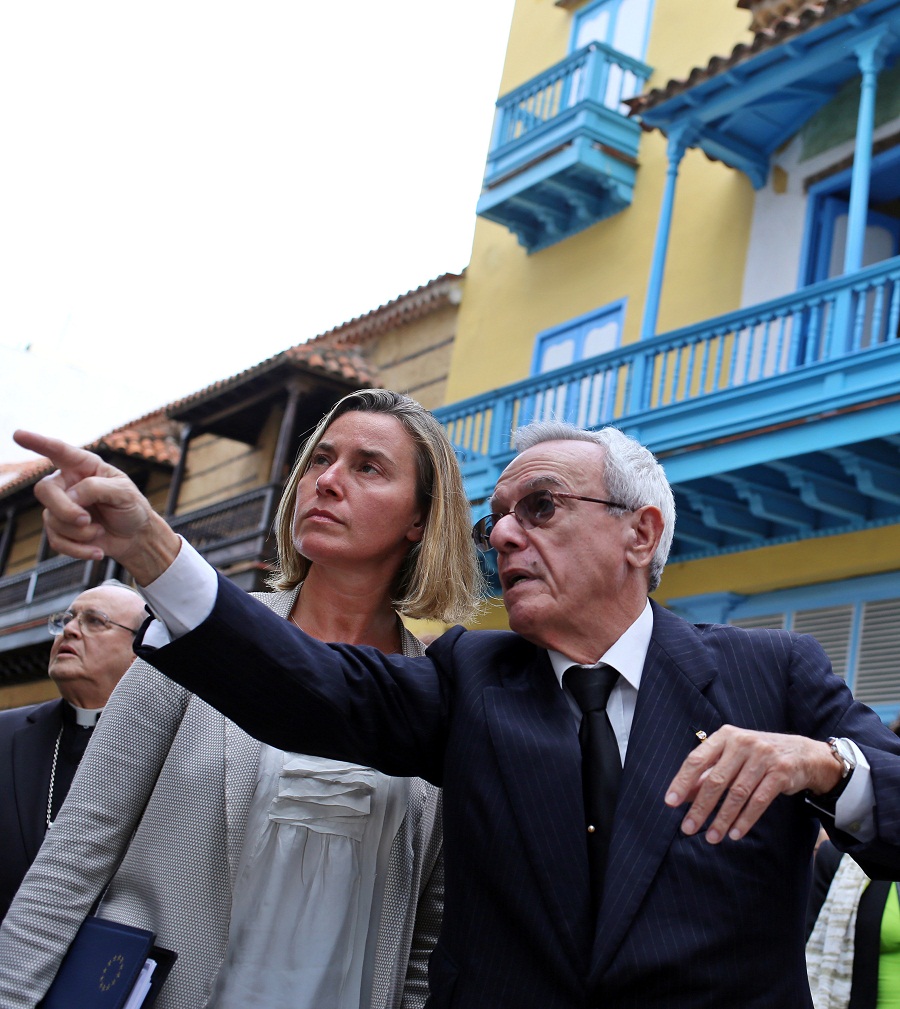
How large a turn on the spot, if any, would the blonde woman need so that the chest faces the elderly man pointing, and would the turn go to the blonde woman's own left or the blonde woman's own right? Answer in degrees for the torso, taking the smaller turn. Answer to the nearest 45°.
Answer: approximately 45° to the blonde woman's own left

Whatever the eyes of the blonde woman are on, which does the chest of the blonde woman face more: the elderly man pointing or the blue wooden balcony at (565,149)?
the elderly man pointing

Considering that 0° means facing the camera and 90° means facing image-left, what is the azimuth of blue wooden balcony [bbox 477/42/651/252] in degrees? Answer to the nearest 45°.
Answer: approximately 45°

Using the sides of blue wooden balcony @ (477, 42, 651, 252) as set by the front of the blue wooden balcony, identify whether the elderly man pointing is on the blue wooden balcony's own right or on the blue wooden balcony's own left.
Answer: on the blue wooden balcony's own left

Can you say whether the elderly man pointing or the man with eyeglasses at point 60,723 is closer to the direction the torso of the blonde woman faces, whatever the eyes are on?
the elderly man pointing

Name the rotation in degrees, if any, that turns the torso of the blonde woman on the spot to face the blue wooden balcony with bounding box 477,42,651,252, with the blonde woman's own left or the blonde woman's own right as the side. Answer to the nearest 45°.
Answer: approximately 180°
